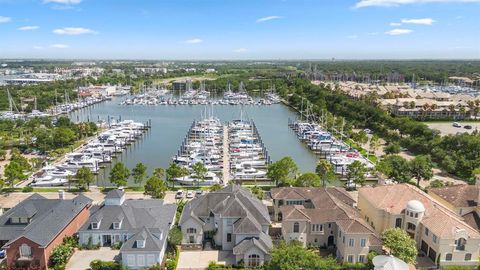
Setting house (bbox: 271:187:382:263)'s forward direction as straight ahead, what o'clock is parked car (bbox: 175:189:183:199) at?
The parked car is roughly at 4 o'clock from the house.

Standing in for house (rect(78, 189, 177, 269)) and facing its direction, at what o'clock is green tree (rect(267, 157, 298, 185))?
The green tree is roughly at 8 o'clock from the house.

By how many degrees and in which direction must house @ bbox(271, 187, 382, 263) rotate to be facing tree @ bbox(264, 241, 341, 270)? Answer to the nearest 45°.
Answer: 0° — it already faces it

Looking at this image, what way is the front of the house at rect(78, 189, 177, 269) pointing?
toward the camera

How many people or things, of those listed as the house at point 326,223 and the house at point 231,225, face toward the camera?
2

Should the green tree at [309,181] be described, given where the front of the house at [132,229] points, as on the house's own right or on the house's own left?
on the house's own left

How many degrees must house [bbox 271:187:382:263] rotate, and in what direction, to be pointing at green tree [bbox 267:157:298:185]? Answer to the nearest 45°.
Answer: approximately 180°

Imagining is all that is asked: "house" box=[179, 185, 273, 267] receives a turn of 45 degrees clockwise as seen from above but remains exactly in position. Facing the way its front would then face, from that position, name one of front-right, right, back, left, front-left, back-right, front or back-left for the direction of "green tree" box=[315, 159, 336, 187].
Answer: back

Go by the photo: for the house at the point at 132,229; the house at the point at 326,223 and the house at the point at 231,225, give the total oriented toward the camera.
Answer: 3

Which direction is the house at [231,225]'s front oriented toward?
toward the camera

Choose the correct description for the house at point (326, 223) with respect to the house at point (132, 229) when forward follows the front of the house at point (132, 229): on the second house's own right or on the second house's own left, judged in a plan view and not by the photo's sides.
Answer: on the second house's own left

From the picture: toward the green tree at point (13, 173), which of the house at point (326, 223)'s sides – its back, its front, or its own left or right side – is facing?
right

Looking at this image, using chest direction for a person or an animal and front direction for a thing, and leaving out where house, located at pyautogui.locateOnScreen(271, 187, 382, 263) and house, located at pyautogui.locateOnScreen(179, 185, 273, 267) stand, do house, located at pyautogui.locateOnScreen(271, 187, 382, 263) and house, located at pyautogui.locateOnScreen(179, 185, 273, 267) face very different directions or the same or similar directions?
same or similar directions

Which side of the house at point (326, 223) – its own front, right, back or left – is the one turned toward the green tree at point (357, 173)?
back

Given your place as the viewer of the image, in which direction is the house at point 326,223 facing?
facing the viewer

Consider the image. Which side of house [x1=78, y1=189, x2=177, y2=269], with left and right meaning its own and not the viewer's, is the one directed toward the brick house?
right

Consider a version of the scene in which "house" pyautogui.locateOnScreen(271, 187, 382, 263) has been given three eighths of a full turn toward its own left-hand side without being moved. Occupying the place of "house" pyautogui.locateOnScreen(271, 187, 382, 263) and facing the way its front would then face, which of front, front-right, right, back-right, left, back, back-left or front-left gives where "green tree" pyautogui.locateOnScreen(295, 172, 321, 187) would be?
front-left
